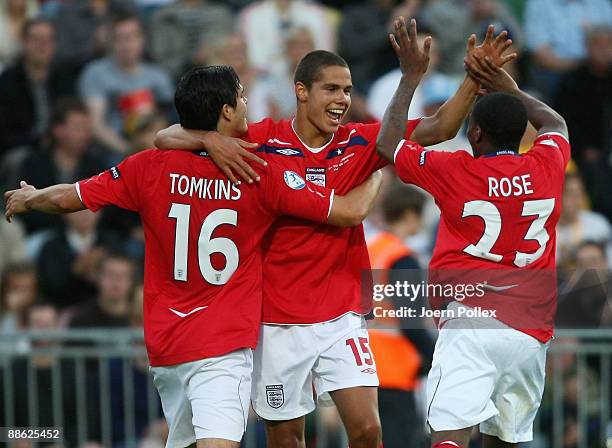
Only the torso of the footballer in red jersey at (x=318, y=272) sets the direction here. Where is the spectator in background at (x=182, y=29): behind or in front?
behind

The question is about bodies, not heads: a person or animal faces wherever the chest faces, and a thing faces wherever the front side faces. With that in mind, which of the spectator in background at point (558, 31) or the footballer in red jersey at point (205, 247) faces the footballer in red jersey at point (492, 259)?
the spectator in background

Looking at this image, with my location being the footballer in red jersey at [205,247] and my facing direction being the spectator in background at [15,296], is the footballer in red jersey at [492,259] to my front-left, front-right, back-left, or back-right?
back-right

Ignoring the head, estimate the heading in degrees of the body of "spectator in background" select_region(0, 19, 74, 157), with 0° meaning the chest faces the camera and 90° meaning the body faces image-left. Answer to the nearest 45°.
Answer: approximately 0°

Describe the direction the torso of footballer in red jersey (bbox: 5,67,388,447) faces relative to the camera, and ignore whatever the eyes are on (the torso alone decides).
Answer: away from the camera

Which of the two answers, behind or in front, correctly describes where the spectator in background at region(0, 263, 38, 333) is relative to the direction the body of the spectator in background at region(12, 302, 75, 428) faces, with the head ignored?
behind

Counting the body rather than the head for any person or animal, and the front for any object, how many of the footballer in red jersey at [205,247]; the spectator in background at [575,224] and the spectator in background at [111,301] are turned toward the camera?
2

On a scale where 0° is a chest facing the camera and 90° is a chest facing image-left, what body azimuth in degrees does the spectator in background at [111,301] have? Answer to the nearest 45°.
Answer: approximately 0°

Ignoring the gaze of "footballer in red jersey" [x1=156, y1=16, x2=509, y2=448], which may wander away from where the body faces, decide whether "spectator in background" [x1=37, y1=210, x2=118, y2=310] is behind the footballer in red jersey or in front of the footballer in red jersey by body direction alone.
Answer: behind

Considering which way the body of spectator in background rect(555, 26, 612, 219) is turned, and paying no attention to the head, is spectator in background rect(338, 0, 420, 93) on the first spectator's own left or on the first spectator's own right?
on the first spectator's own right

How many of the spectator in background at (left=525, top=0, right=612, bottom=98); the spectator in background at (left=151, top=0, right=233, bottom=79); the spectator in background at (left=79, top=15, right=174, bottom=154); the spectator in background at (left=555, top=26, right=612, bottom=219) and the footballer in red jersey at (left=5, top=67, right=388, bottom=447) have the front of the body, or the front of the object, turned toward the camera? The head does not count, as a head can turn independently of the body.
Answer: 4
